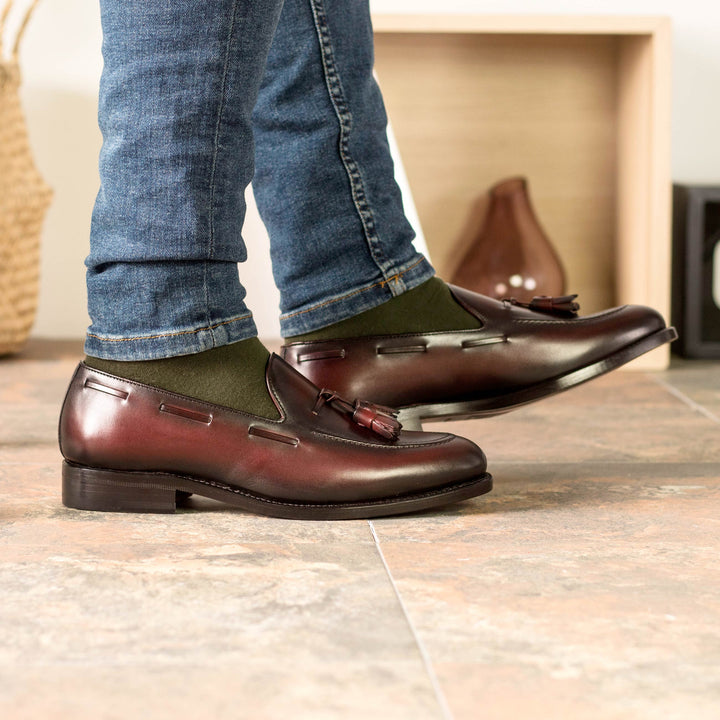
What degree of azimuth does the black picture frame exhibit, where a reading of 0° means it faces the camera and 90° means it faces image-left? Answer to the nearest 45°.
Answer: approximately 0°

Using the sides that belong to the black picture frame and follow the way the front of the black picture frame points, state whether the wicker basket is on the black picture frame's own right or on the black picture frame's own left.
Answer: on the black picture frame's own right
